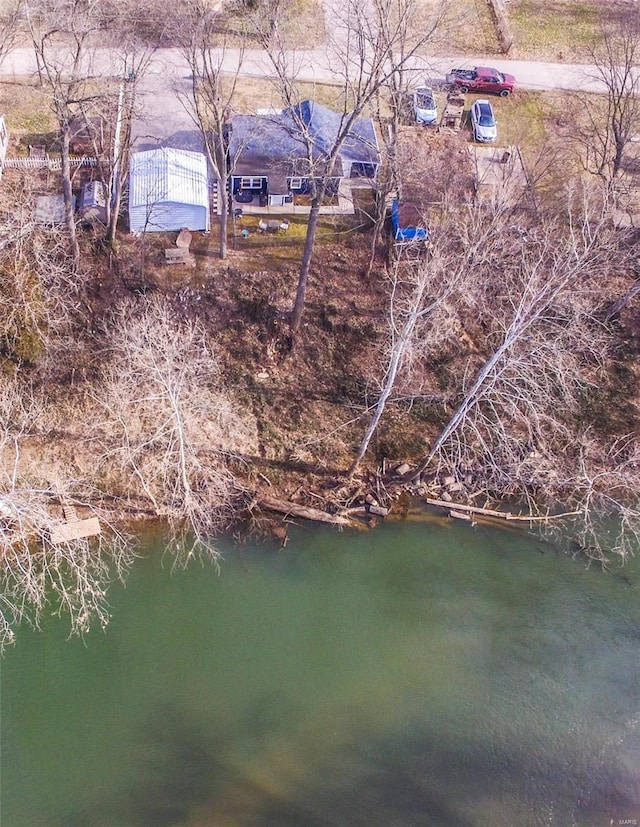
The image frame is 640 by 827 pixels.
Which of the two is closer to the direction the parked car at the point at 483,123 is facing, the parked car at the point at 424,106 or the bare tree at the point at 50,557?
the bare tree

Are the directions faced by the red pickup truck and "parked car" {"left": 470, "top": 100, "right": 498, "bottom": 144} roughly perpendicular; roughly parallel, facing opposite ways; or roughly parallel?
roughly perpendicular

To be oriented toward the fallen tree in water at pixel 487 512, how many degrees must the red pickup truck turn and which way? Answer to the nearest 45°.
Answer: approximately 90° to its right

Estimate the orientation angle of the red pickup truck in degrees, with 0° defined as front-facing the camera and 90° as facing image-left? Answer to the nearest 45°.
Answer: approximately 270°

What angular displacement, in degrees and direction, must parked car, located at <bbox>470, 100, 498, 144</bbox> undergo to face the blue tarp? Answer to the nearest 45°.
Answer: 0° — it already faces it

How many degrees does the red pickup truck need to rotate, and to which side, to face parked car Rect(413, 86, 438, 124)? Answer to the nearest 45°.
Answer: approximately 135° to its right

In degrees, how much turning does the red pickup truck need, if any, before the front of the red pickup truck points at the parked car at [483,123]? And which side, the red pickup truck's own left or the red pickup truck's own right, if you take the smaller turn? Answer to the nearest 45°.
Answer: approximately 90° to the red pickup truck's own right

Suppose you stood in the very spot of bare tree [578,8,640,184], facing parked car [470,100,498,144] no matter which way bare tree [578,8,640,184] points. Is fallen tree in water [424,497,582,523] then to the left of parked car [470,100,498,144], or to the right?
left

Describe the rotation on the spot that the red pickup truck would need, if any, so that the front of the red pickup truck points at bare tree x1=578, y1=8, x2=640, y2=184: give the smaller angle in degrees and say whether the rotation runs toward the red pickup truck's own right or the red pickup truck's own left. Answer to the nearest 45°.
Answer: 0° — it already faces it

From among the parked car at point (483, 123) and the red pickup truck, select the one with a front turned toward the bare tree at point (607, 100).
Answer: the red pickup truck

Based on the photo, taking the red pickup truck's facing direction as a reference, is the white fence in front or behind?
behind

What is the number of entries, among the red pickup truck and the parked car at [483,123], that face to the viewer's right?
1
